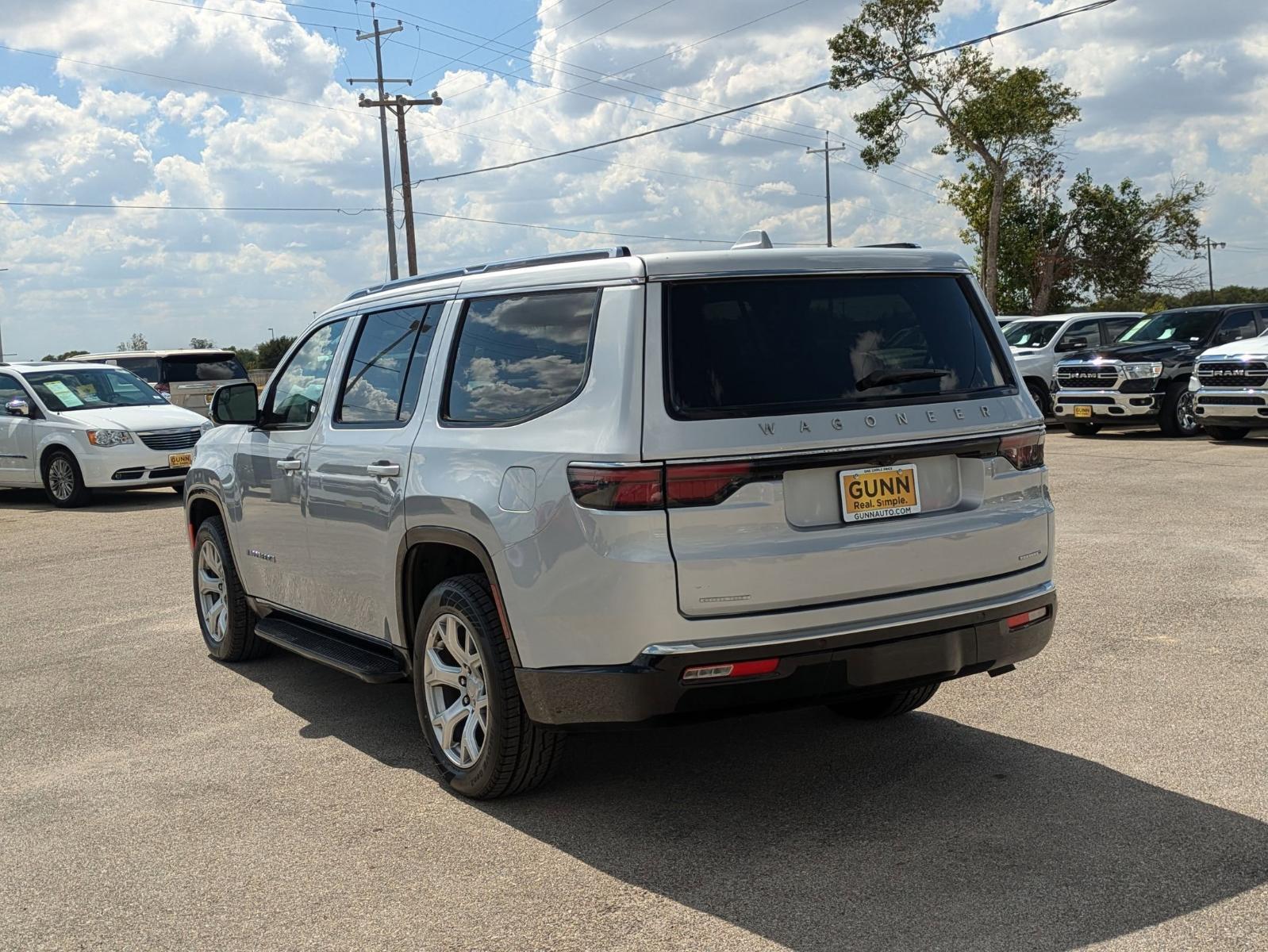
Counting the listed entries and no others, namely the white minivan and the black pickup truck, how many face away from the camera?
0

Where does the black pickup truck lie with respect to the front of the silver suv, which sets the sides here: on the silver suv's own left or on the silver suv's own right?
on the silver suv's own right

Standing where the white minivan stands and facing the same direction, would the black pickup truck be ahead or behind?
ahead

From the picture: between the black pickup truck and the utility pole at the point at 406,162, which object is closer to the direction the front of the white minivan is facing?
the black pickup truck

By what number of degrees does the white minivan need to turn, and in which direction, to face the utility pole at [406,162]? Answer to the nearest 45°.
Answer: approximately 135° to its left

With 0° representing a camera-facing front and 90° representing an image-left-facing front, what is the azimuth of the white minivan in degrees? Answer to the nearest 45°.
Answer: approximately 315°

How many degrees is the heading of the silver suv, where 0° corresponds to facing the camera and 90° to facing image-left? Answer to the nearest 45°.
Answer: approximately 135°

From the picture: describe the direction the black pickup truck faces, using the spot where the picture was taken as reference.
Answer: facing the viewer and to the left of the viewer

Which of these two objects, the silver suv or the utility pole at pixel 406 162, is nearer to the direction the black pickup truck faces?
the silver suv

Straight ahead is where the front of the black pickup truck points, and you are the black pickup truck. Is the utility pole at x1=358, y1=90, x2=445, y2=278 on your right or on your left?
on your right

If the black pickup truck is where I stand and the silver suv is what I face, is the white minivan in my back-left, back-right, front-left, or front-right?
front-right

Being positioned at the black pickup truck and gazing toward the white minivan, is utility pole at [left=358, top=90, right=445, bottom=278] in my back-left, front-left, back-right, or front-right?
front-right

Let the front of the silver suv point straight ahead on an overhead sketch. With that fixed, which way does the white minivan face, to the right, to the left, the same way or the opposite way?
the opposite way
